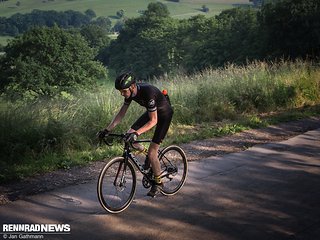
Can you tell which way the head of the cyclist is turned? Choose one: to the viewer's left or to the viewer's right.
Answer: to the viewer's left

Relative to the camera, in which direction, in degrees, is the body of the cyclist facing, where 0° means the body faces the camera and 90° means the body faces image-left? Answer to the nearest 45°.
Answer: approximately 45°

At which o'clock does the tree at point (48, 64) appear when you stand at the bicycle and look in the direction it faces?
The tree is roughly at 4 o'clock from the bicycle.

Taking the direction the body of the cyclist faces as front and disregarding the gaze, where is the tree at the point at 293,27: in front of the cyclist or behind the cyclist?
behind

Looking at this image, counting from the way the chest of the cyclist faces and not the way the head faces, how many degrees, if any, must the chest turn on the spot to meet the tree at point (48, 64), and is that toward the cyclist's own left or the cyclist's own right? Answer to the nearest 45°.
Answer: approximately 135° to the cyclist's own right
